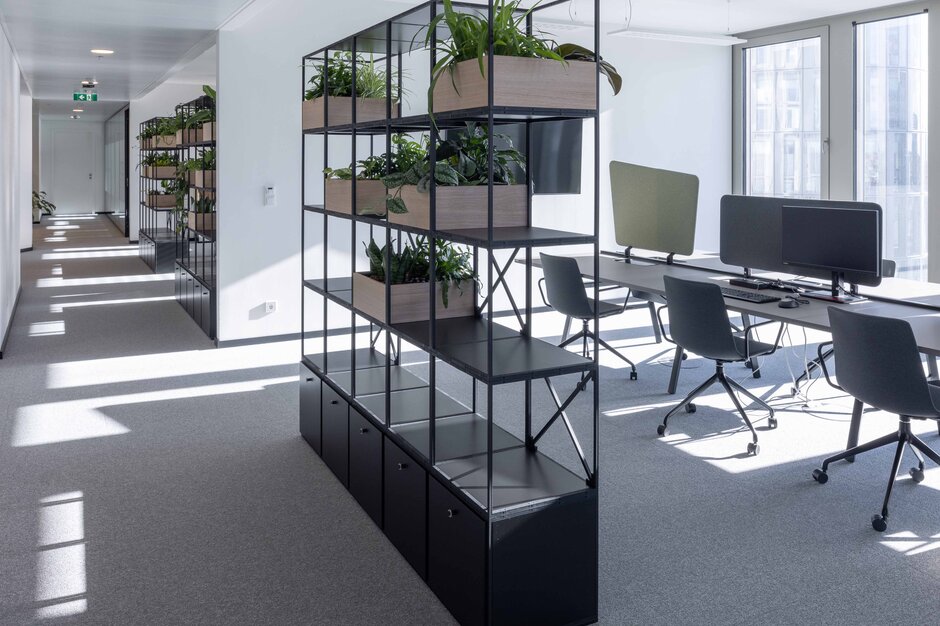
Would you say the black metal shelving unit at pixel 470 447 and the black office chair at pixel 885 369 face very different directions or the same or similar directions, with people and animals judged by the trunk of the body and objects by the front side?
very different directions

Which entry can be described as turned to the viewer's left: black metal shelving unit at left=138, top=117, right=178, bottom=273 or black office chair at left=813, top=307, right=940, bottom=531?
the black metal shelving unit

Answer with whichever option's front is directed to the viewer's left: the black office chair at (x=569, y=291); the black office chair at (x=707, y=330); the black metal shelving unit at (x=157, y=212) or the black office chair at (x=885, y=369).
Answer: the black metal shelving unit

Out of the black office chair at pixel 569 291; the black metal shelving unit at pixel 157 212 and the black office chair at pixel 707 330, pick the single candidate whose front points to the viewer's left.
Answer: the black metal shelving unit

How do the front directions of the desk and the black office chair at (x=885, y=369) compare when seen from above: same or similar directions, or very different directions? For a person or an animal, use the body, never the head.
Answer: very different directions

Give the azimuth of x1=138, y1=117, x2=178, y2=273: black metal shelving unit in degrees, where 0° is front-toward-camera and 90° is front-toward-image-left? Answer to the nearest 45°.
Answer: approximately 90°

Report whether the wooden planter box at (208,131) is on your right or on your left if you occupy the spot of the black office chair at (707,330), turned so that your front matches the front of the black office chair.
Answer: on your left

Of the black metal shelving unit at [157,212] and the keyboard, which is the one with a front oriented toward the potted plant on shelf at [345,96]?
the keyboard

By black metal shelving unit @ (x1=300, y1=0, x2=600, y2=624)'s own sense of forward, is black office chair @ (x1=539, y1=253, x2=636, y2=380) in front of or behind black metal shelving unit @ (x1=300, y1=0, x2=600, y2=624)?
behind

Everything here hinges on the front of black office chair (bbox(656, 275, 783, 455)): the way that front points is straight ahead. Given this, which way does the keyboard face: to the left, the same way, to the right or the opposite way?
the opposite way
